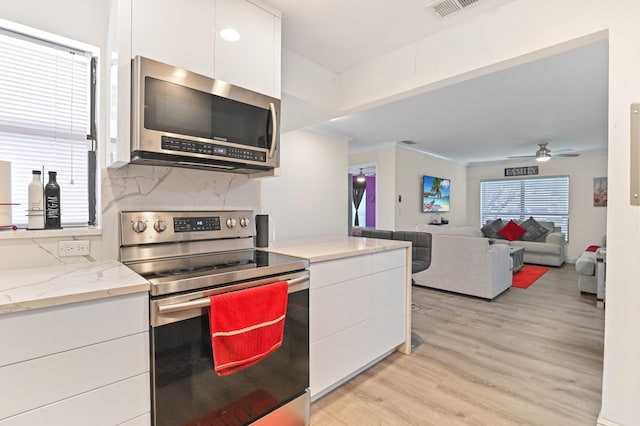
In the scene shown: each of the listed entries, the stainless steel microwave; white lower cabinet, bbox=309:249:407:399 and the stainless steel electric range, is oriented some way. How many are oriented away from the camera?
0

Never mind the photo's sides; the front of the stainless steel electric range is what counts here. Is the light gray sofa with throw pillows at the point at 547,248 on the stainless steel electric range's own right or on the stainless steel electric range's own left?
on the stainless steel electric range's own left

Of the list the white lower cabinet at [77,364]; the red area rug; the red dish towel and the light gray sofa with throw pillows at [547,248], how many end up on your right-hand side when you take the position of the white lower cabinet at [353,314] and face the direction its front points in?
2

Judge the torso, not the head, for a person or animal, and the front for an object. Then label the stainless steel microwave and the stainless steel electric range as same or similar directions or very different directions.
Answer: same or similar directions

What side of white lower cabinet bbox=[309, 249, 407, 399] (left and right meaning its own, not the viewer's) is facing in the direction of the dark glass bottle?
right

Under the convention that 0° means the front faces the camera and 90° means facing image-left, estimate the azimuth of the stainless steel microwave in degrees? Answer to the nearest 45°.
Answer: approximately 315°

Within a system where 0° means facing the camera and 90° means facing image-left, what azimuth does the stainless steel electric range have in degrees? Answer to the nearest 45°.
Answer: approximately 315°

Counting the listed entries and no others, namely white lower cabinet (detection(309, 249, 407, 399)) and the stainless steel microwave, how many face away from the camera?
0

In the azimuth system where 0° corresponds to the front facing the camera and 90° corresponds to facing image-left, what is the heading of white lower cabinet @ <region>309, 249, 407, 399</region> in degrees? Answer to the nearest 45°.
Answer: approximately 315°

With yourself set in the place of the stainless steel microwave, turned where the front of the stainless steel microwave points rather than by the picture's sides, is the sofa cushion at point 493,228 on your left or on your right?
on your left
